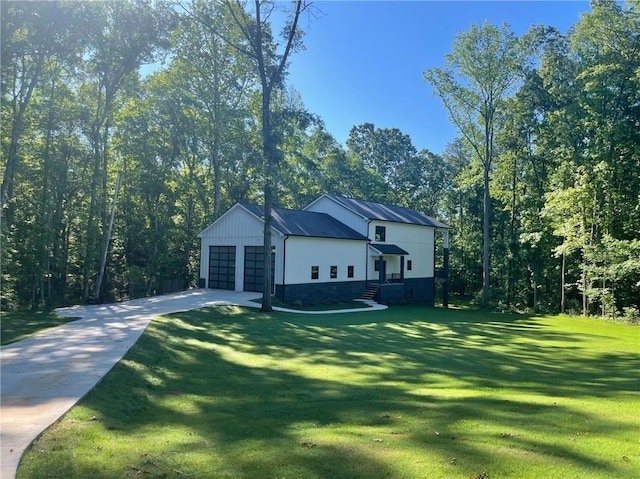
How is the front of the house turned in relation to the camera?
facing the viewer and to the right of the viewer

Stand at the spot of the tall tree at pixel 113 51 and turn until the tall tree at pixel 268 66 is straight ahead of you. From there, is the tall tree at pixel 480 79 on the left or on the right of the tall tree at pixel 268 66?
left

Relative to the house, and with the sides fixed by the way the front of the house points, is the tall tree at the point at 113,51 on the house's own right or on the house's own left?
on the house's own right

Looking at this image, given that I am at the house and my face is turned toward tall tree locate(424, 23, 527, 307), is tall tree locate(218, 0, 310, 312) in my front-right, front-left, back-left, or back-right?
back-right
